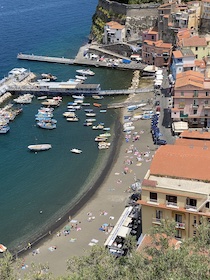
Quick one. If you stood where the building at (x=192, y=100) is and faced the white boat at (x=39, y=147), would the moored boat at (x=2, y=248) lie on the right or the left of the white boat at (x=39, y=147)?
left

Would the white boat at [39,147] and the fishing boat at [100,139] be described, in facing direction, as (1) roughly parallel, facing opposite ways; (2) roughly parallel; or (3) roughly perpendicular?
roughly parallel

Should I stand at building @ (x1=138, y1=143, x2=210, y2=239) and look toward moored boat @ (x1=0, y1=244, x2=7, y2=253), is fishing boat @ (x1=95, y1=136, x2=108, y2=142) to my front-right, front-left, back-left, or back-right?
front-right

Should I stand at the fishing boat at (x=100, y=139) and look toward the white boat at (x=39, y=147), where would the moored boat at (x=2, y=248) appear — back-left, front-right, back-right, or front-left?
front-left

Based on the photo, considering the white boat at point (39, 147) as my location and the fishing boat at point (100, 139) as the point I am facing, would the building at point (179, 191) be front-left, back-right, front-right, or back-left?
front-right
